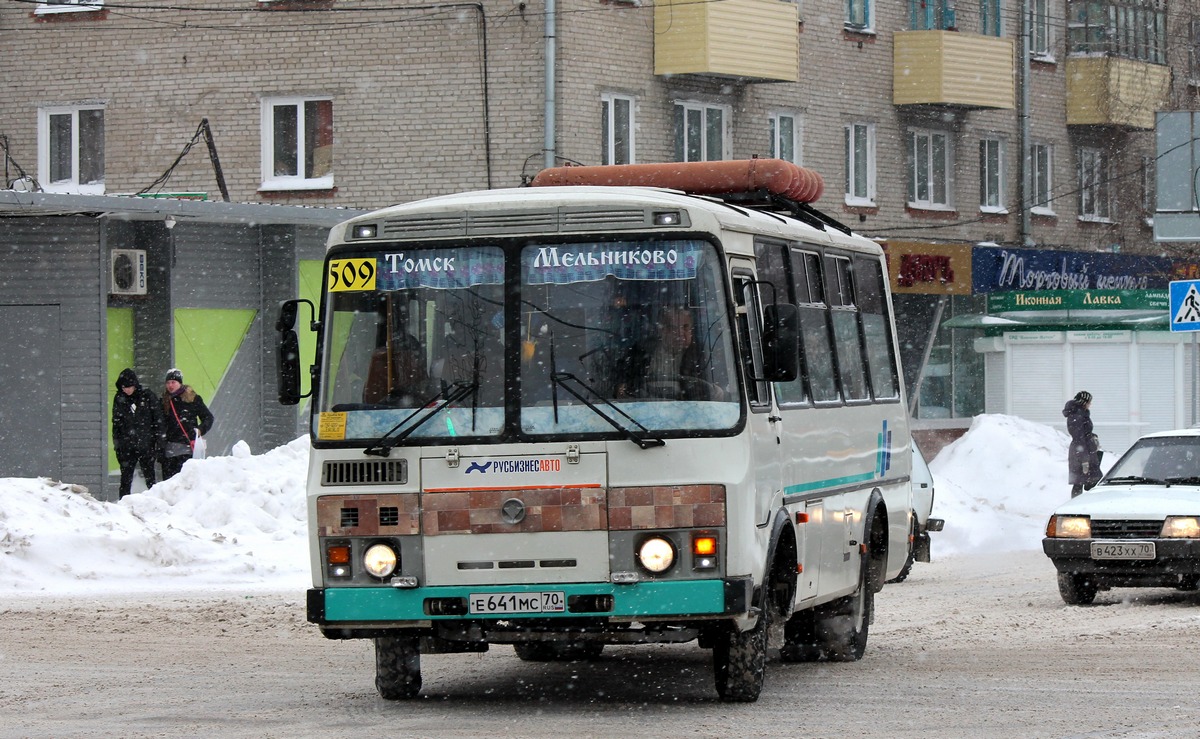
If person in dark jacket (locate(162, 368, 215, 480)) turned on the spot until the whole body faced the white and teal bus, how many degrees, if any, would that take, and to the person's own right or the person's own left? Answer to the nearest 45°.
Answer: approximately 45° to the person's own left

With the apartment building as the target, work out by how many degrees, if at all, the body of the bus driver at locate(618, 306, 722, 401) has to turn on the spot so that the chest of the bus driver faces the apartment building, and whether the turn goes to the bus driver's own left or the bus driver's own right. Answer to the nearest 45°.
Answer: approximately 180°

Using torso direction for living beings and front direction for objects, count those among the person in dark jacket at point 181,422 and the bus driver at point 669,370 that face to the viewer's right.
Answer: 0

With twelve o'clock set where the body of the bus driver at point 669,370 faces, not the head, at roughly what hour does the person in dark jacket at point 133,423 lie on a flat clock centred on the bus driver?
The person in dark jacket is roughly at 5 o'clock from the bus driver.

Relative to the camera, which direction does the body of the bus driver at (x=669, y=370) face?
toward the camera

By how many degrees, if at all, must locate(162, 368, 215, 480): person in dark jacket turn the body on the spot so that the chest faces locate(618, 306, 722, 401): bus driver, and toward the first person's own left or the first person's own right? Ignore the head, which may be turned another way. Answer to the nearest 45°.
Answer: approximately 45° to the first person's own left

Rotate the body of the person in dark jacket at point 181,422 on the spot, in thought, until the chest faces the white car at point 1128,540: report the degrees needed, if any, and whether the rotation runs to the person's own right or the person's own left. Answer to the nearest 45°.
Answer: approximately 90° to the person's own left

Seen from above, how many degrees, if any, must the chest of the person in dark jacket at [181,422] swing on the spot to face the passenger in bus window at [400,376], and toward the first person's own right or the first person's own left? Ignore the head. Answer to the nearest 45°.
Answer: approximately 45° to the first person's own left

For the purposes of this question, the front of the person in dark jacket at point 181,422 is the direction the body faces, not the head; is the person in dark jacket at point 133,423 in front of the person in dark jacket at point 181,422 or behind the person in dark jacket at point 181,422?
in front

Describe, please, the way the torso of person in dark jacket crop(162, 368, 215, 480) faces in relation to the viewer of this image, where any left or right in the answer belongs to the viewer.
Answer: facing the viewer and to the left of the viewer

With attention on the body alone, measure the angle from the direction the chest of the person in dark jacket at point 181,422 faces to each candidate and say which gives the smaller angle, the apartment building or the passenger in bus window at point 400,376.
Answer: the passenger in bus window

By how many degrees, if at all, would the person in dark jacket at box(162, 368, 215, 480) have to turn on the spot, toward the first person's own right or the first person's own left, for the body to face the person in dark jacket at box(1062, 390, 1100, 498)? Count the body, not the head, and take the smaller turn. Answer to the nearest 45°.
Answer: approximately 135° to the first person's own left

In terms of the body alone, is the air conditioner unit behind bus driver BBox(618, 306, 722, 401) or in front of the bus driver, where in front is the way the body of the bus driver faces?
behind
